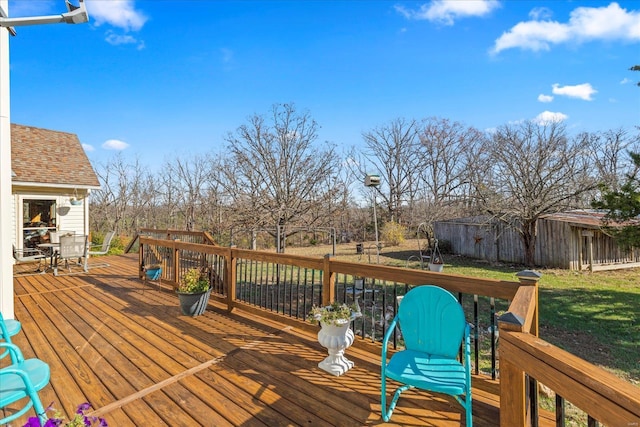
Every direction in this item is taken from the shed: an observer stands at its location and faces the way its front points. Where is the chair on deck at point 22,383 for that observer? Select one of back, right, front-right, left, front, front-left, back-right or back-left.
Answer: front-right

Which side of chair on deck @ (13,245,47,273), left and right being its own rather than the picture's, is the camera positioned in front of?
right

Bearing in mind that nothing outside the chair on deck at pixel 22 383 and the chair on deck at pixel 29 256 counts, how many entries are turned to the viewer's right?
2

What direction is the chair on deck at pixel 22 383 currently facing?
to the viewer's right

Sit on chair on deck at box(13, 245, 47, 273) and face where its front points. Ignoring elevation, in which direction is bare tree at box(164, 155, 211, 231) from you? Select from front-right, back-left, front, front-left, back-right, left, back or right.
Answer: front-left

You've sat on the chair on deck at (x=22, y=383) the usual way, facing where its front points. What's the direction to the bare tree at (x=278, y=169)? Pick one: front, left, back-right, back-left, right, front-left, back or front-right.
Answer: front-left

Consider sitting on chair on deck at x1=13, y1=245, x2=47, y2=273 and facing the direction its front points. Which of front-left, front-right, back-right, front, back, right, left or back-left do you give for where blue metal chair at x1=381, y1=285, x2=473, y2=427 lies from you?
right

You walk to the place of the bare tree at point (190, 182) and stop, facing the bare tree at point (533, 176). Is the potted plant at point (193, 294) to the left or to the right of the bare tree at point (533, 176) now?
right
